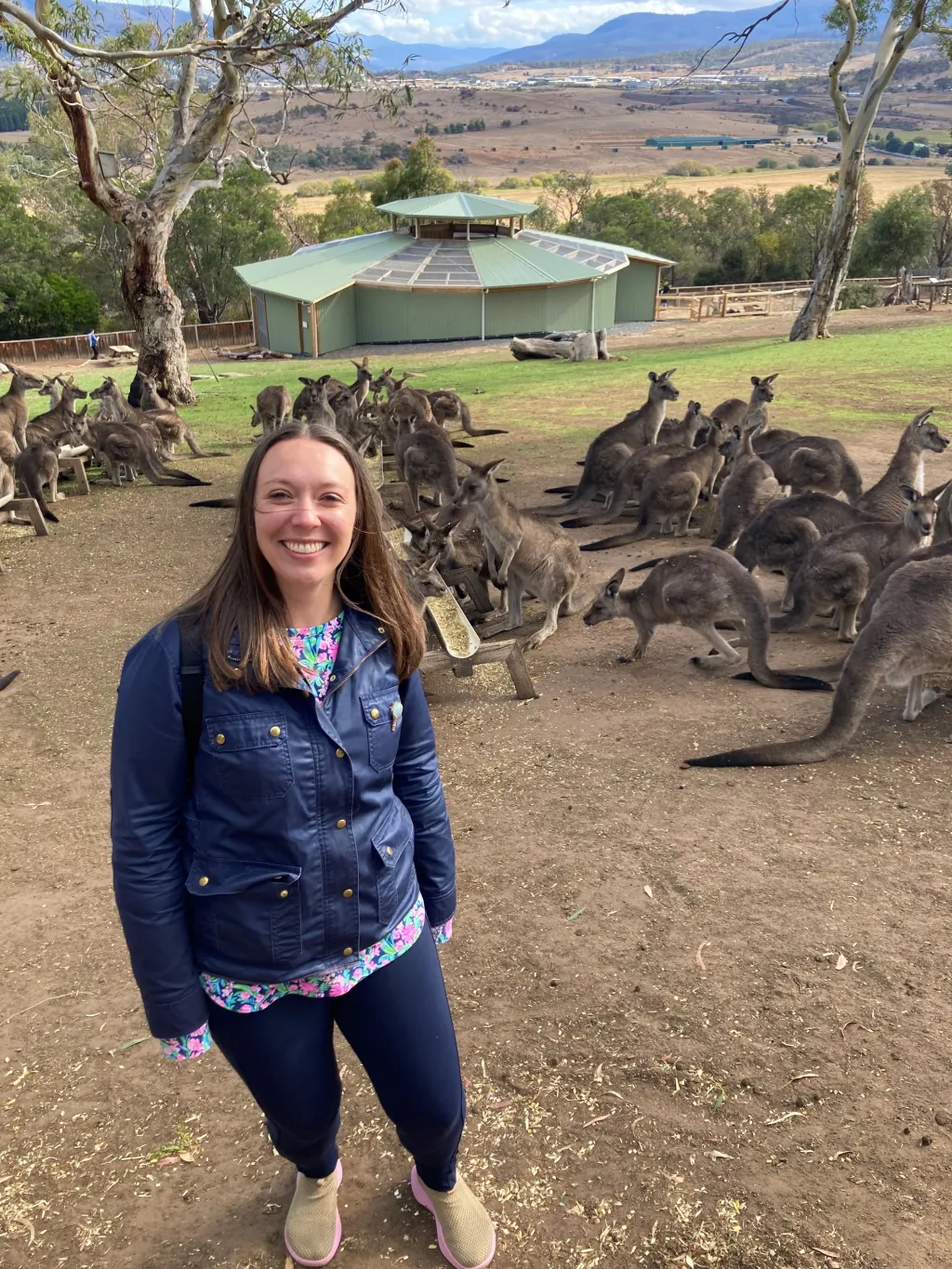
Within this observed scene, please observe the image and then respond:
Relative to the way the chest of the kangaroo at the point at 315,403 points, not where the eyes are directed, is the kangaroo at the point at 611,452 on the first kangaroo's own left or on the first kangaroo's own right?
on the first kangaroo's own left

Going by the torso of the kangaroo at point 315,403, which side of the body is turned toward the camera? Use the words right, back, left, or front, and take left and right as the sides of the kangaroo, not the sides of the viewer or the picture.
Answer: front

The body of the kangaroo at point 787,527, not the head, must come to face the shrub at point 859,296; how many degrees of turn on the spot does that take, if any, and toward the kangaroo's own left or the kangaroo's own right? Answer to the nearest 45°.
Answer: approximately 90° to the kangaroo's own left

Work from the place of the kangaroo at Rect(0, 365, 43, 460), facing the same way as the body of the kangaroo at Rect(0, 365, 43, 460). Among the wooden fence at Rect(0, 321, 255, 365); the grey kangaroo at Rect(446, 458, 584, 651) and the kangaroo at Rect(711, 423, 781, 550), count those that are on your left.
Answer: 1

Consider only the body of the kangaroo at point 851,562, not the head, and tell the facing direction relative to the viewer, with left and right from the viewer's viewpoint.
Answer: facing to the right of the viewer

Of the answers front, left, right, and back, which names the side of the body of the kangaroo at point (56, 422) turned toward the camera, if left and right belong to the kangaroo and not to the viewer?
right

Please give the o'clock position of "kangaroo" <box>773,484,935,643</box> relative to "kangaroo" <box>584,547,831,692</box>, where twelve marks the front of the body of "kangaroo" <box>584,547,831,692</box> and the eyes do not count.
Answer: "kangaroo" <box>773,484,935,643</box> is roughly at 5 o'clock from "kangaroo" <box>584,547,831,692</box>.

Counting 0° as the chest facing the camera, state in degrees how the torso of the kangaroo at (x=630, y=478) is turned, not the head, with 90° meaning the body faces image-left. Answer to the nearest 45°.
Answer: approximately 270°

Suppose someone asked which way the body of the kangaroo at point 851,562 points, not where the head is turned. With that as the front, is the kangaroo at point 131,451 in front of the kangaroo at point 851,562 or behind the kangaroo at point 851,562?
behind

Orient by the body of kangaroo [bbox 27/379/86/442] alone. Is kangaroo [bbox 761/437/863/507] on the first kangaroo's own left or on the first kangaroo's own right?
on the first kangaroo's own right

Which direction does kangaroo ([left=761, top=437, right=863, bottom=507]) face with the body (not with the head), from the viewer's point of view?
to the viewer's left
